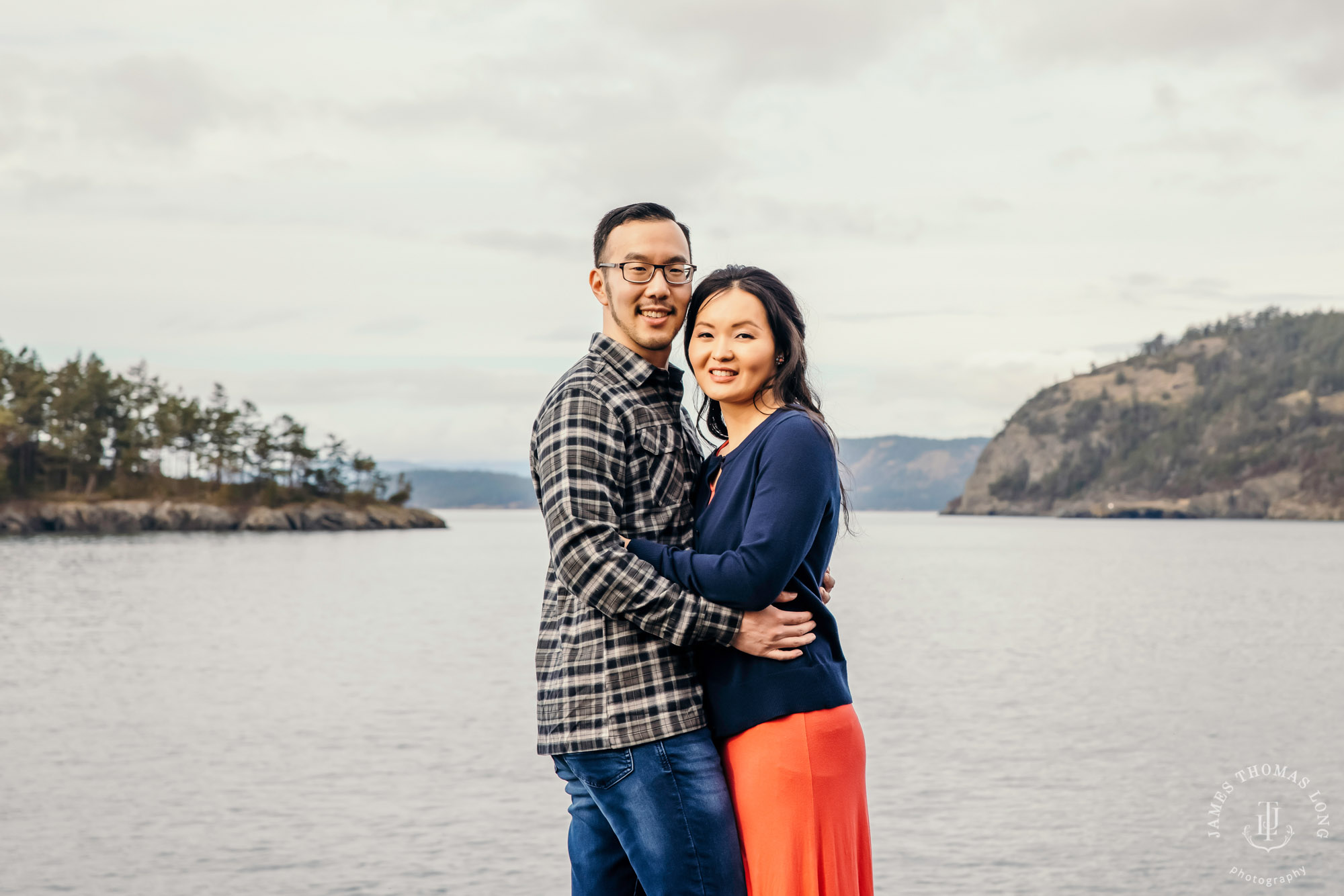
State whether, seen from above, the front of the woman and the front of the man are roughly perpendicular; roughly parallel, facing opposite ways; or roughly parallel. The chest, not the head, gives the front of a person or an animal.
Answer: roughly perpendicular

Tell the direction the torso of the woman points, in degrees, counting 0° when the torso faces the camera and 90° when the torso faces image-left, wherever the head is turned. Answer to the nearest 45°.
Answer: approximately 45°

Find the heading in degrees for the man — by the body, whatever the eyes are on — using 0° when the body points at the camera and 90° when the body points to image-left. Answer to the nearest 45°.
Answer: approximately 315°
